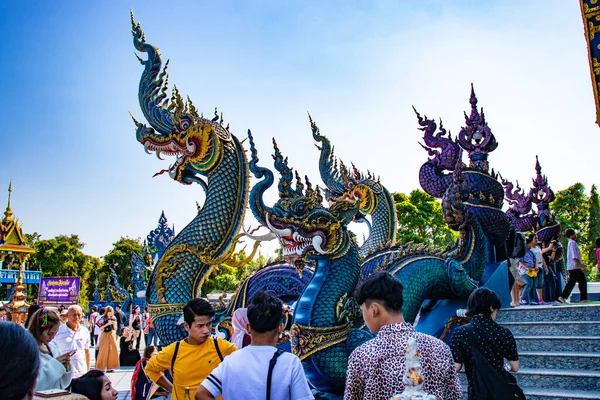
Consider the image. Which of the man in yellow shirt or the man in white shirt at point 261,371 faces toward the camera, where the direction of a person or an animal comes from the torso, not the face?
the man in yellow shirt

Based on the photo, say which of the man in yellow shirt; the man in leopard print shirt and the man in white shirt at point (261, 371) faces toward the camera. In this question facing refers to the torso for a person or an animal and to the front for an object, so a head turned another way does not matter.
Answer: the man in yellow shirt

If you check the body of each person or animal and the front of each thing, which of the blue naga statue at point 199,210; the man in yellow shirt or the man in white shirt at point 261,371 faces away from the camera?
the man in white shirt

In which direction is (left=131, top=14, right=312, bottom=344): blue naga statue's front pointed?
to the viewer's left

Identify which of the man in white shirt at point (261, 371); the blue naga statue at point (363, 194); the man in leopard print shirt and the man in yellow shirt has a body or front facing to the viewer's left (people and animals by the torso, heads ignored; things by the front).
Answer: the blue naga statue

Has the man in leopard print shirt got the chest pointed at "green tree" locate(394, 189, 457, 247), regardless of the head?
yes

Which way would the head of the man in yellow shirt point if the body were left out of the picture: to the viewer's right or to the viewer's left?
to the viewer's right

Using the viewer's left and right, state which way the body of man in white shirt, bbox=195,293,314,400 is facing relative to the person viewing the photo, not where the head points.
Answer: facing away from the viewer

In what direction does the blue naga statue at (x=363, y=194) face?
to the viewer's left

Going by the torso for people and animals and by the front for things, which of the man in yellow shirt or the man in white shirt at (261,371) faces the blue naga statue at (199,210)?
the man in white shirt

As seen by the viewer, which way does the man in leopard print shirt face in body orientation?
away from the camera

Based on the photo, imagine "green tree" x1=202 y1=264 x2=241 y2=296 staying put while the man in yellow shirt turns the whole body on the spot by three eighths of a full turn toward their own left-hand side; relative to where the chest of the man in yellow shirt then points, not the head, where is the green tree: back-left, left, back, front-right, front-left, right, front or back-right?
front-left

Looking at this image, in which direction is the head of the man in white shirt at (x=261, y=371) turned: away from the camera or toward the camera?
away from the camera

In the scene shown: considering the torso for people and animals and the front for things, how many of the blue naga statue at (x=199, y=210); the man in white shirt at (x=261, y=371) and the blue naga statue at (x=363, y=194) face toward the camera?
0

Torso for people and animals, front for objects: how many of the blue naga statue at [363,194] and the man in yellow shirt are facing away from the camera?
0

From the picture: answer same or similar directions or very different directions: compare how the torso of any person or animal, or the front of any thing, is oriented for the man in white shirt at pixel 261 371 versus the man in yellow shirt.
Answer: very different directions

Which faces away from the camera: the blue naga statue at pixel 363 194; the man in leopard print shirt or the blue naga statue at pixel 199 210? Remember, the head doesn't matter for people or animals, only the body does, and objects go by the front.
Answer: the man in leopard print shirt

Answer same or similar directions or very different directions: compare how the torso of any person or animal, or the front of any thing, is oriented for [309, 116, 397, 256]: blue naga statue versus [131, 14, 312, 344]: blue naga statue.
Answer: same or similar directions

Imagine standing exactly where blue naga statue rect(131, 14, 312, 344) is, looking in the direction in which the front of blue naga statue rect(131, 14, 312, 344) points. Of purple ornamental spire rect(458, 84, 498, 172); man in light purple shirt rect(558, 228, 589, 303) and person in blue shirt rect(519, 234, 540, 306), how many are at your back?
3

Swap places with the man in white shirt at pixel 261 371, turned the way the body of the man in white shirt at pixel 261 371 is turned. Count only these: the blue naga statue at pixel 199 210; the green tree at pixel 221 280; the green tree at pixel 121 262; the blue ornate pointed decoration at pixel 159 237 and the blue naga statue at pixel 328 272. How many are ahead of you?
5

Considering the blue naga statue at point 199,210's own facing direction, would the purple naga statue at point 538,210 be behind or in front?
behind

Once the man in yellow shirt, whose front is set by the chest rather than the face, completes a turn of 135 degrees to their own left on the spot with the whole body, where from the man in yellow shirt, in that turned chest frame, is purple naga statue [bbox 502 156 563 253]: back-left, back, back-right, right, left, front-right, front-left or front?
front
